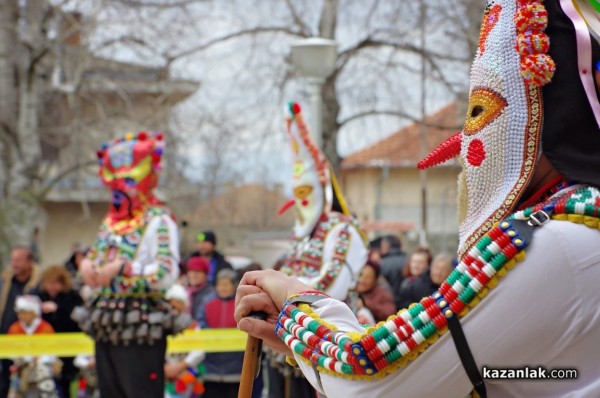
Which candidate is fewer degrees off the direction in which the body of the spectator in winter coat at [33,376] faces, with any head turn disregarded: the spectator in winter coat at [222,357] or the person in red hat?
the spectator in winter coat

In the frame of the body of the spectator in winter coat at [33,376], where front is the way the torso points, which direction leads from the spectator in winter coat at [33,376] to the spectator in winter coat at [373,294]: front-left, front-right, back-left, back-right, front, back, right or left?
left

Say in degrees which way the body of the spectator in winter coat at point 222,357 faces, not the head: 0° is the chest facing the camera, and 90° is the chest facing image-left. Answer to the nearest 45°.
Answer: approximately 0°

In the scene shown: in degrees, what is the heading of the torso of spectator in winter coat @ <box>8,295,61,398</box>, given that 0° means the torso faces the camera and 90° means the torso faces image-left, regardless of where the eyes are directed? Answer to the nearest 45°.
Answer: approximately 0°

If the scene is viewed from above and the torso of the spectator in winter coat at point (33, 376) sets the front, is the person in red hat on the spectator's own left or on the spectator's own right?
on the spectator's own left

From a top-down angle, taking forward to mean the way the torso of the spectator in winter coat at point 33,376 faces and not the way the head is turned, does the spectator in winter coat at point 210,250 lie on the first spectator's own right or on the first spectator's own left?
on the first spectator's own left

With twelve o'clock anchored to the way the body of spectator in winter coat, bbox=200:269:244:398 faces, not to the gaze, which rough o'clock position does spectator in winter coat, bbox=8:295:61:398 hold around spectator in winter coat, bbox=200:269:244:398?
spectator in winter coat, bbox=8:295:61:398 is roughly at 3 o'clock from spectator in winter coat, bbox=200:269:244:398.

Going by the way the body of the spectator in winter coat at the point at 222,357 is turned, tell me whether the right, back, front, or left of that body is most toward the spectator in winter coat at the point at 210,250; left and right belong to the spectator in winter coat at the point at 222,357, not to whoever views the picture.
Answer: back
